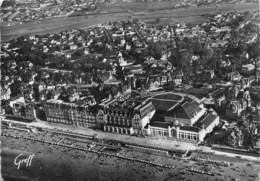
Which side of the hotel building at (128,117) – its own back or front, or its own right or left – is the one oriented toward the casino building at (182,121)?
left

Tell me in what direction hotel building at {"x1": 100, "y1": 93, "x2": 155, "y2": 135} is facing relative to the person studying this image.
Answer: facing the viewer
